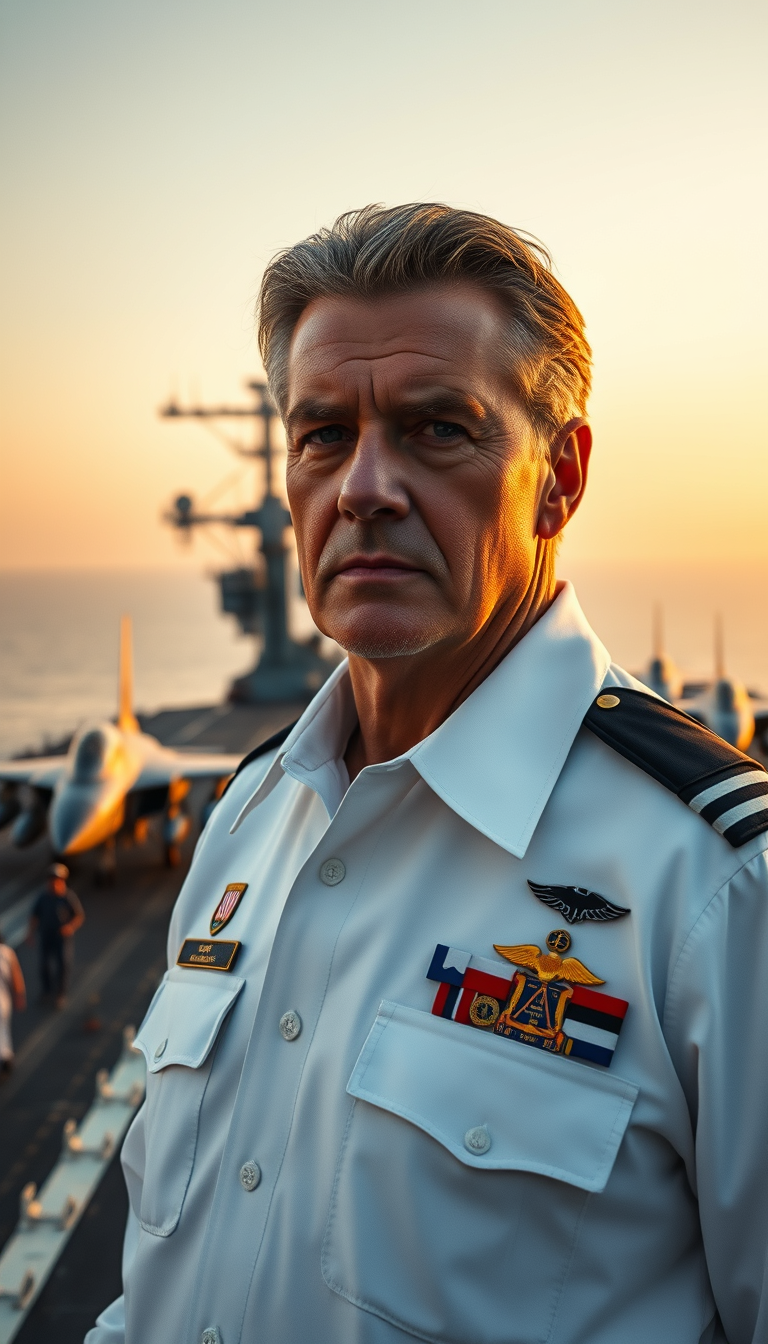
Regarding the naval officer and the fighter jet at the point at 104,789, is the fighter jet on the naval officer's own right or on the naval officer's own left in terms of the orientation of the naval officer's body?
on the naval officer's own right

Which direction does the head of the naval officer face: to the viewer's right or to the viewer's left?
to the viewer's left

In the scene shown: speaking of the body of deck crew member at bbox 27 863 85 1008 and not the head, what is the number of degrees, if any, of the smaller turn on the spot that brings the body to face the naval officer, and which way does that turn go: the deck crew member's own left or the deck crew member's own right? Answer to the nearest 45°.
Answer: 0° — they already face them

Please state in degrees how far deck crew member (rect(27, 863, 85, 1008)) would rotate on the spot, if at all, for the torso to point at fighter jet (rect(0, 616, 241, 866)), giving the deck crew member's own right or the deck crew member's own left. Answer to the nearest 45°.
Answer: approximately 180°

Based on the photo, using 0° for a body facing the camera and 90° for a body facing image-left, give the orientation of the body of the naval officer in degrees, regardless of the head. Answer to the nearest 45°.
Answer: approximately 45°

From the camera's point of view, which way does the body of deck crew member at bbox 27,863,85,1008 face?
toward the camera
